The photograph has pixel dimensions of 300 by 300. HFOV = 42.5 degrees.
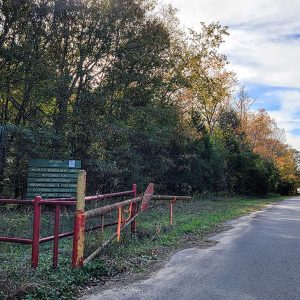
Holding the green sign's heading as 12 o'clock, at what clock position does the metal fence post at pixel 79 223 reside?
The metal fence post is roughly at 12 o'clock from the green sign.

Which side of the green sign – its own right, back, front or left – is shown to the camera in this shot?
front

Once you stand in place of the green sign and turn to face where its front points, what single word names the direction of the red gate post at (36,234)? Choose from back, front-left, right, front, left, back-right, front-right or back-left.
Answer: front
